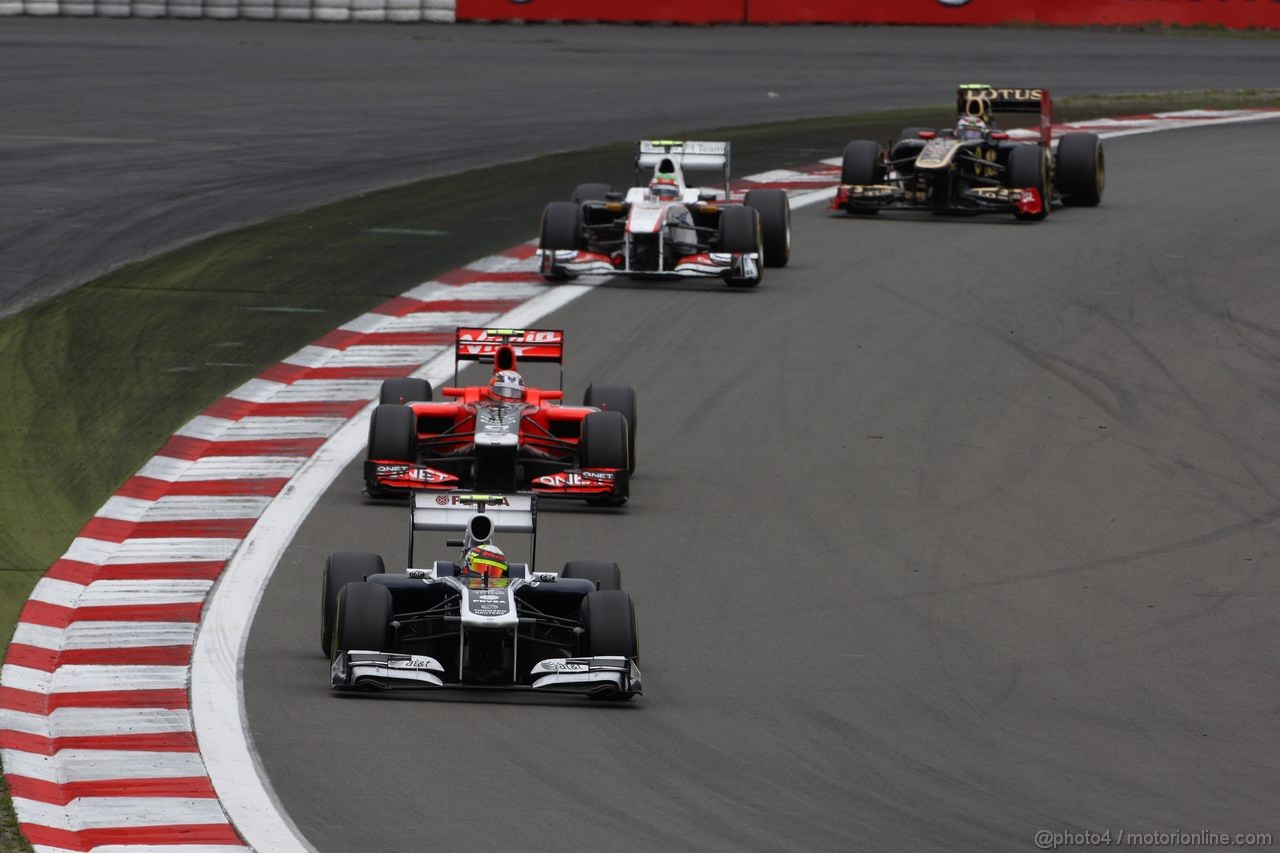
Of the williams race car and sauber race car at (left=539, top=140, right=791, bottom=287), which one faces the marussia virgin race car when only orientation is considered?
the sauber race car

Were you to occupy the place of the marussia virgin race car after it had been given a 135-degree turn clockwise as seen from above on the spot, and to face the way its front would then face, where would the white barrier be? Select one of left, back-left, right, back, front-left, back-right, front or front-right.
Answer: front-right

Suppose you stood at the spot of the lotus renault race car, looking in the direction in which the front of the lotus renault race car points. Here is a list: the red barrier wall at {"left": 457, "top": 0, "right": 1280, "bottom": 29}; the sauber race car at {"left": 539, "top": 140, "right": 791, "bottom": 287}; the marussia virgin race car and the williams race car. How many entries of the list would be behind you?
1

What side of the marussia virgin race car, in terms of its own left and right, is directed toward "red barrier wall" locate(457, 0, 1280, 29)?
back

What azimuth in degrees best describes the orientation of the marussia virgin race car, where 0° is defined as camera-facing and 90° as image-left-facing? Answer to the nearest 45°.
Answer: approximately 0°

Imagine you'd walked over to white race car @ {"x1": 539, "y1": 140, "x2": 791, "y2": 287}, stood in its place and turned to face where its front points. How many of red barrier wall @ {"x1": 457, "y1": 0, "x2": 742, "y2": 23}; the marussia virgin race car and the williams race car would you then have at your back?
1

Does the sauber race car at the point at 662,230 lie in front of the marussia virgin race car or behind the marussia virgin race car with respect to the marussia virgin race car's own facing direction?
behind

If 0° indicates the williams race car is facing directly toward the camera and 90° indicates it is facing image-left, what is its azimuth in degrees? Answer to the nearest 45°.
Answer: approximately 0°

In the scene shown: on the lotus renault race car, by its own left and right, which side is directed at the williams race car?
front

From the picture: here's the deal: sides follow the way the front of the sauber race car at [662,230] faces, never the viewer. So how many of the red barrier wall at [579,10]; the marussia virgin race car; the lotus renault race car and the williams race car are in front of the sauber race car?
2

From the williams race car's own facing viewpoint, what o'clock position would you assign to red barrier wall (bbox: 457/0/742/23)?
The red barrier wall is roughly at 6 o'clock from the williams race car.

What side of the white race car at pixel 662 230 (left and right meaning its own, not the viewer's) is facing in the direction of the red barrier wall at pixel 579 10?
back

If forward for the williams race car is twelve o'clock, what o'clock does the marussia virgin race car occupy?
The marussia virgin race car is roughly at 6 o'clock from the williams race car.

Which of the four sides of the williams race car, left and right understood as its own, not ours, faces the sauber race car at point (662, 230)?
back

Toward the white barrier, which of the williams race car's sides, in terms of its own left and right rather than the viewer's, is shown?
back

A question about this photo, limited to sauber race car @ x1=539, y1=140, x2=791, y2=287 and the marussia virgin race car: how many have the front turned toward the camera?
2

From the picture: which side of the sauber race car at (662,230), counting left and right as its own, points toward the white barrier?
back
